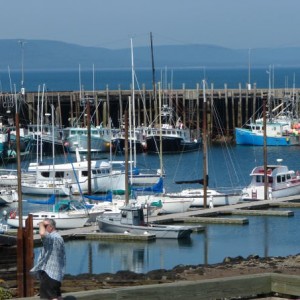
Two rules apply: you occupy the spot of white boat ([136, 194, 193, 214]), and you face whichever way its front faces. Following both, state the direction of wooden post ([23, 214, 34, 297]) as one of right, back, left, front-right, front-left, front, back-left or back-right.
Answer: right

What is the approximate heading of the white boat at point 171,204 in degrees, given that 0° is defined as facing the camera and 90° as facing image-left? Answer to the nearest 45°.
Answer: approximately 270°

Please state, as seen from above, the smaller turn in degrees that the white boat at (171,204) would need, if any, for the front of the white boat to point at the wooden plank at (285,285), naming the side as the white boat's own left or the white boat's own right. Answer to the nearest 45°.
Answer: approximately 90° to the white boat's own right

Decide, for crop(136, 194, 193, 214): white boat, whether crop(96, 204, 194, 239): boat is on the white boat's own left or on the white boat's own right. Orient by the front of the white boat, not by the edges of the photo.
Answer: on the white boat's own right
